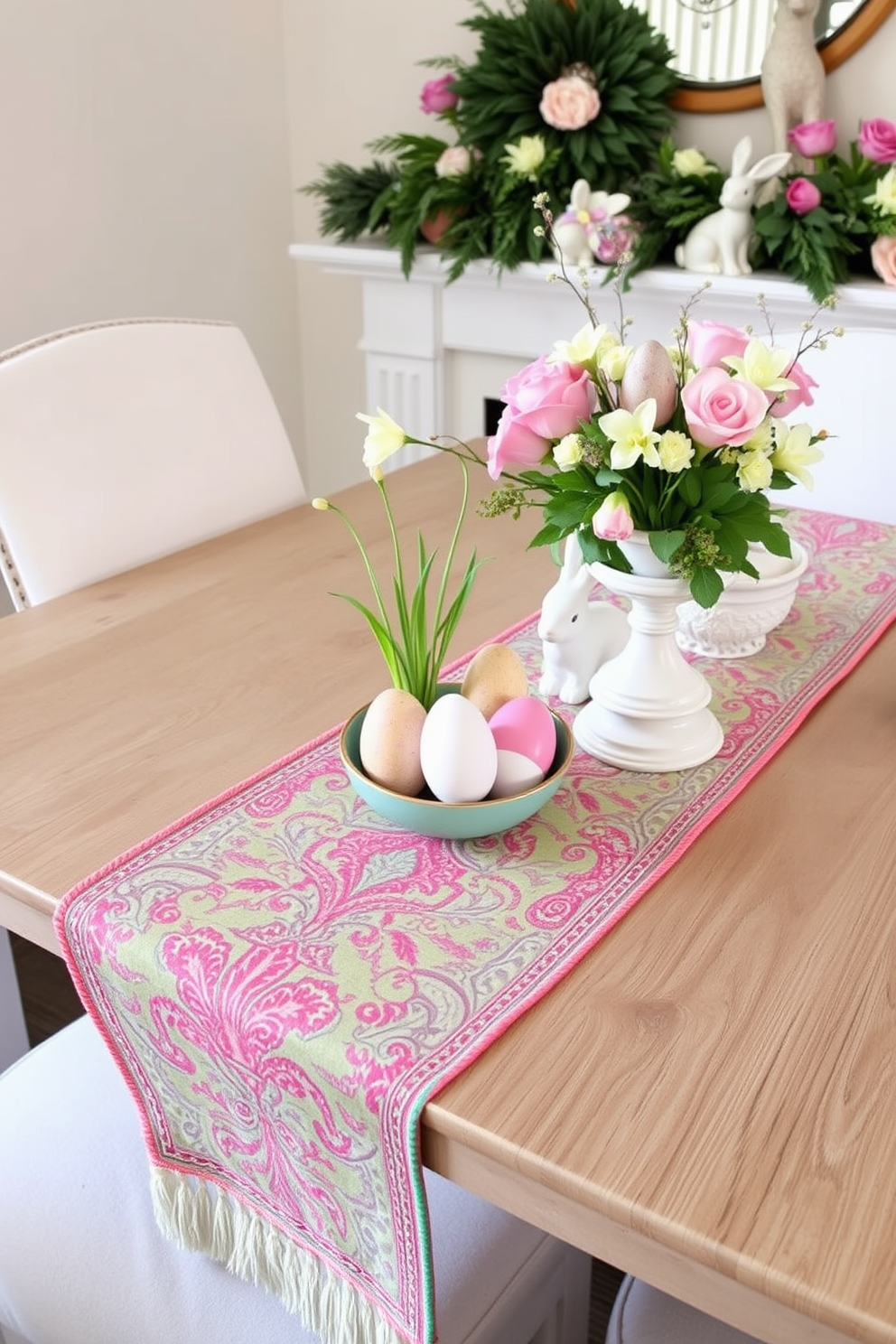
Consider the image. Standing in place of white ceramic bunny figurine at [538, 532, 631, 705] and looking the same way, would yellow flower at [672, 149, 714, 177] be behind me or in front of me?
behind

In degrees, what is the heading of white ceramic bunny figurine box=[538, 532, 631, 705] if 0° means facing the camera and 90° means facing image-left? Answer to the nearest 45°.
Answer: approximately 45°

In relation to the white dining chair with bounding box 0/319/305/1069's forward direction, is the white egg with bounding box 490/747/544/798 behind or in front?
in front

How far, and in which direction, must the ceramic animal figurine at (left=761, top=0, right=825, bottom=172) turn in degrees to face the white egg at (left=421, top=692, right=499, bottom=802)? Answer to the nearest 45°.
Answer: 0° — it already faces it

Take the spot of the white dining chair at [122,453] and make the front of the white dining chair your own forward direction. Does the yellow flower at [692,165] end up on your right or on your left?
on your left

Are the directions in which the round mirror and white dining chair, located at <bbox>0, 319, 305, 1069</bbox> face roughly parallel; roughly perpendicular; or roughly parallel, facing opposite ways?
roughly perpendicular
